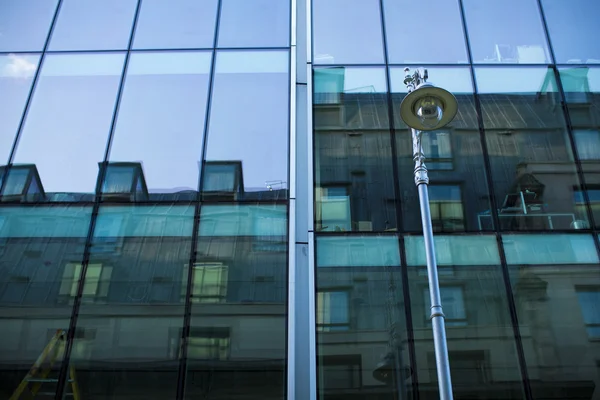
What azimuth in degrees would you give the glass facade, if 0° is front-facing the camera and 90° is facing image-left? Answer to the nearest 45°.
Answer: approximately 0°
